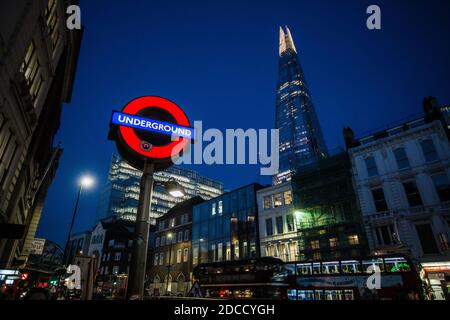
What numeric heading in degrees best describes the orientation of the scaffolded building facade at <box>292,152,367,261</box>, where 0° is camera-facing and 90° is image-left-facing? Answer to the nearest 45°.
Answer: approximately 45°

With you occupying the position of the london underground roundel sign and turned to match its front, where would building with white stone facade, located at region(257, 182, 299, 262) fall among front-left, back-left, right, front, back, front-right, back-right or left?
back-left

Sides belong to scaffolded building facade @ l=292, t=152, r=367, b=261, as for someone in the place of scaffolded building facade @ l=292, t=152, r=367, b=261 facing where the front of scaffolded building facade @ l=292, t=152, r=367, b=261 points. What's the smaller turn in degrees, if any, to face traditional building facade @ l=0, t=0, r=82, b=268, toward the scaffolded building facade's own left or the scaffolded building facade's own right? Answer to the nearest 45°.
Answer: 0° — it already faces it

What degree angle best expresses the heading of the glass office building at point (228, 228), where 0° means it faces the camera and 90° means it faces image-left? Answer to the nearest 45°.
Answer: approximately 45°

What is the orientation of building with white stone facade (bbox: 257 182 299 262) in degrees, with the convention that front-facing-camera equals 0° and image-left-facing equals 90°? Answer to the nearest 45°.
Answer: approximately 45°

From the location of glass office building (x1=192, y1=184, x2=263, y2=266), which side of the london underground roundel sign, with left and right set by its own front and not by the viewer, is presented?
back
